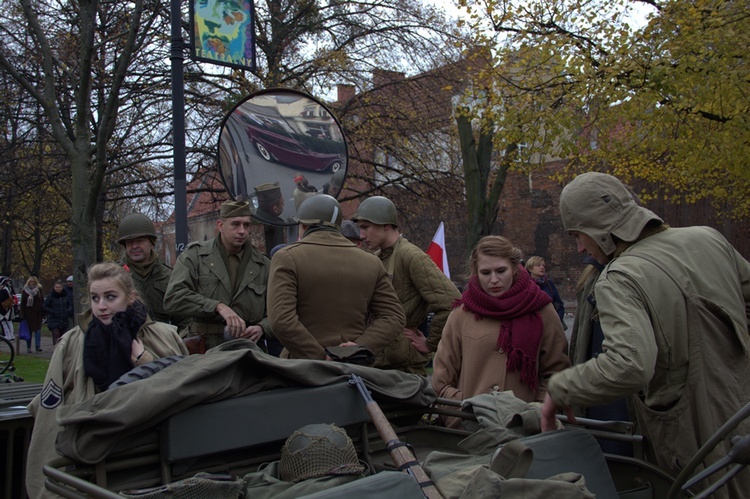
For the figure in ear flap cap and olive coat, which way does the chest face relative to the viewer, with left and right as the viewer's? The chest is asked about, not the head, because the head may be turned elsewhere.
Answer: facing away from the viewer and to the left of the viewer

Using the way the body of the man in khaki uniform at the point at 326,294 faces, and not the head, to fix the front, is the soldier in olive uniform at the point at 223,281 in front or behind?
in front

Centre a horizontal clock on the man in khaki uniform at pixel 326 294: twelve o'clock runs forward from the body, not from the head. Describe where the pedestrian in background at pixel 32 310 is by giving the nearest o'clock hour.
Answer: The pedestrian in background is roughly at 11 o'clock from the man in khaki uniform.

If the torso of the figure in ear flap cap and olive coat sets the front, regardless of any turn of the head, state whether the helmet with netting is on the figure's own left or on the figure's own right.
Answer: on the figure's own left

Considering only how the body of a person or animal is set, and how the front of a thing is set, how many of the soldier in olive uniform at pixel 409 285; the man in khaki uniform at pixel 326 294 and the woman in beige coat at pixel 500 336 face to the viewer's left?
1

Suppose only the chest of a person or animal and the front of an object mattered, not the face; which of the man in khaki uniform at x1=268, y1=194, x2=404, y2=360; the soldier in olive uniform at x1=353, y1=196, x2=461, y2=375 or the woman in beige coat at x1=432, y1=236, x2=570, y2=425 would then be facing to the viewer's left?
the soldier in olive uniform

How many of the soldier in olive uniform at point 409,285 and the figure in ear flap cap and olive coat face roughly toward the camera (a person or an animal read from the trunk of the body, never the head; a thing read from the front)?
0

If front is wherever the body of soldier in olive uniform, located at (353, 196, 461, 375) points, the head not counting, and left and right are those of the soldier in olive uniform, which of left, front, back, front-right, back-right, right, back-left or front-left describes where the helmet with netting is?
left

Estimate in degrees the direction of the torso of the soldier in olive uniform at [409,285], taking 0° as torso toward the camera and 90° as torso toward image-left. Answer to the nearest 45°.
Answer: approximately 90°

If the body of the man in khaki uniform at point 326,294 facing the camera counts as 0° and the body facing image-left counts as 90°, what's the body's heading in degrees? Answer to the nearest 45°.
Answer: approximately 180°

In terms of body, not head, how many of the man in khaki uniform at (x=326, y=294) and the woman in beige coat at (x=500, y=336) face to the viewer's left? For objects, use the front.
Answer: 0

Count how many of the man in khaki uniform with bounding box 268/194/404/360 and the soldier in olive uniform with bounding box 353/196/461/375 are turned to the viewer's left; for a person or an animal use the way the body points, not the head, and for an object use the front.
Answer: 1

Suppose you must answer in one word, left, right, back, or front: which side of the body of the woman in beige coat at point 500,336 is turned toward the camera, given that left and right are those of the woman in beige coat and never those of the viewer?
front

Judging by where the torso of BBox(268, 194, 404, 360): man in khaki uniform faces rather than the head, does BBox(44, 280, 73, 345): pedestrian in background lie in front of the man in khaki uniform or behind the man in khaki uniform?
in front

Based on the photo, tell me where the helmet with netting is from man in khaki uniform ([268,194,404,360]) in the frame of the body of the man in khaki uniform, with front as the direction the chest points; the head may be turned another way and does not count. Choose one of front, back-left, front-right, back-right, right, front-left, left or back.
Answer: back

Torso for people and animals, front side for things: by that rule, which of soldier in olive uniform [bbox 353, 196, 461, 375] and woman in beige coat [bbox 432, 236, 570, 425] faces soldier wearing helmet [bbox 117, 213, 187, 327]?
the soldier in olive uniform
